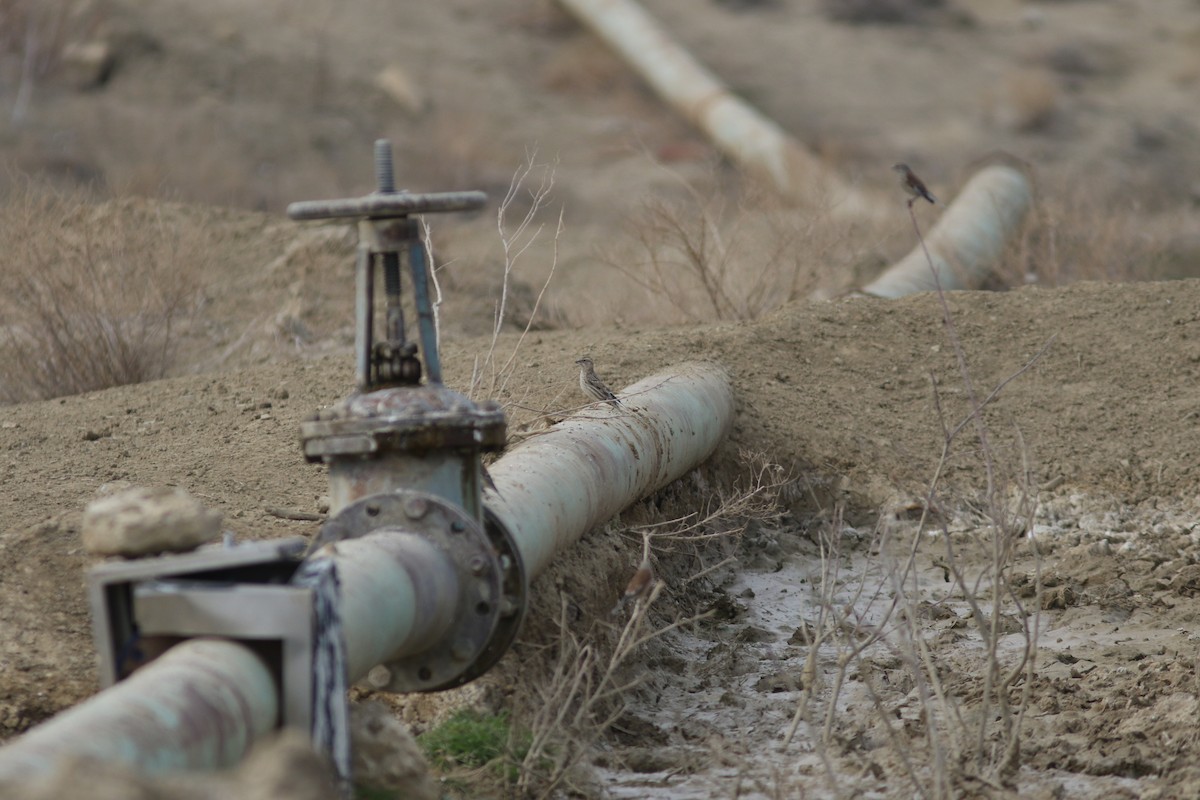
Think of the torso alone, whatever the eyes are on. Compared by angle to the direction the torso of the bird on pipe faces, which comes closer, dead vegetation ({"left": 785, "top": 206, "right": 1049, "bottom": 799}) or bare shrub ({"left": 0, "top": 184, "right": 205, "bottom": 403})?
the bare shrub

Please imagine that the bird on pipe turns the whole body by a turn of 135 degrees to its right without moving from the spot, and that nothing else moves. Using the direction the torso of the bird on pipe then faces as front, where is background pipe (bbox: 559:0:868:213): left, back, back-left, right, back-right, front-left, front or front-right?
front-left

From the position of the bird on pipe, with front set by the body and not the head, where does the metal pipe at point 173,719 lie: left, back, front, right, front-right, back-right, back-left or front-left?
left

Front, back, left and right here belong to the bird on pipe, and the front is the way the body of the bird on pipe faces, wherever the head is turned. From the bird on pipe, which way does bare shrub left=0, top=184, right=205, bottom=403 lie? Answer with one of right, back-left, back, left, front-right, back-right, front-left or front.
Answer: front-right

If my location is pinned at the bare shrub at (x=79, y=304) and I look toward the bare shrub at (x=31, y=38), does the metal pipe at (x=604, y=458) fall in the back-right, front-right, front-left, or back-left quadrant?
back-right

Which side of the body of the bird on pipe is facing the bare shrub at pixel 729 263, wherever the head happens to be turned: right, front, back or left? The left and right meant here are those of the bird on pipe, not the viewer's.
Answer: right

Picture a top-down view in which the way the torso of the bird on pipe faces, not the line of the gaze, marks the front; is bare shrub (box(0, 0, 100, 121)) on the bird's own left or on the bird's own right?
on the bird's own right

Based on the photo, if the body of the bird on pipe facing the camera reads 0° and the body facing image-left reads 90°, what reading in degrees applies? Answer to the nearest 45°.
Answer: approximately 90°

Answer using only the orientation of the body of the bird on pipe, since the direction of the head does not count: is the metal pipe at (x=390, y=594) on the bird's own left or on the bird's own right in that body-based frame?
on the bird's own left
